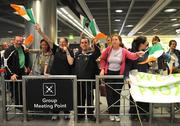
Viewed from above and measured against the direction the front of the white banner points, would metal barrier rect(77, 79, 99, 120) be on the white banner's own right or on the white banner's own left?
on the white banner's own right

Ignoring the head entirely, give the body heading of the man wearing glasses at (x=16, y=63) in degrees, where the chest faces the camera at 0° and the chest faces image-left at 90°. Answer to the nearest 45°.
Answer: approximately 315°

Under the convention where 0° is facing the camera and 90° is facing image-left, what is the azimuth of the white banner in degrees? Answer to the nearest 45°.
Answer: approximately 0°
